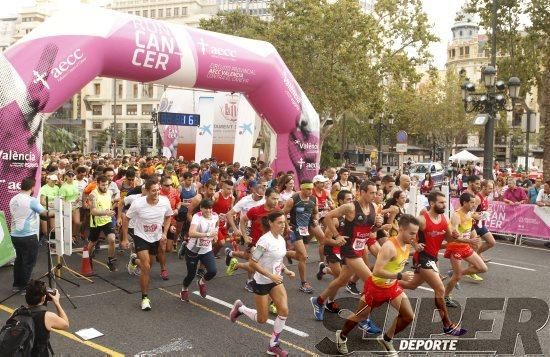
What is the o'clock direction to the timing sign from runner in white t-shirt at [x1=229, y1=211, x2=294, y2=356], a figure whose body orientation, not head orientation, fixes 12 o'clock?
The timing sign is roughly at 7 o'clock from the runner in white t-shirt.

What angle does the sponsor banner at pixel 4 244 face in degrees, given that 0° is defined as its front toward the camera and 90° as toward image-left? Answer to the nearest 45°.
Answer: approximately 315°

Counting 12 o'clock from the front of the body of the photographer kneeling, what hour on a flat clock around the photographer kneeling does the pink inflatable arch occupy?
The pink inflatable arch is roughly at 11 o'clock from the photographer kneeling.

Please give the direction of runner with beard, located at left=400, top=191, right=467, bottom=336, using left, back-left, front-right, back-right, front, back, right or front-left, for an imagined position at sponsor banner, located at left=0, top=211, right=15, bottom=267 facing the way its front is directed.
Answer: front

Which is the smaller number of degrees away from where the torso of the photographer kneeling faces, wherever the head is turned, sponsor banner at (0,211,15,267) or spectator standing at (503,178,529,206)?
the spectator standing

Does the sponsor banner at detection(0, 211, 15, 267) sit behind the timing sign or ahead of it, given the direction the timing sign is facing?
ahead

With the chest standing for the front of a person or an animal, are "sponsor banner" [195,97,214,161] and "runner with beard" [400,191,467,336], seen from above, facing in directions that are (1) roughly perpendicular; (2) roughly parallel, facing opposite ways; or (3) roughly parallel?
roughly parallel

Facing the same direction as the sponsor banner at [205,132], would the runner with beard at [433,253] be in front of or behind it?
in front

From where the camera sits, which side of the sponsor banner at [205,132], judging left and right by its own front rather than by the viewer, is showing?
front

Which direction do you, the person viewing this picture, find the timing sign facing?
facing the viewer

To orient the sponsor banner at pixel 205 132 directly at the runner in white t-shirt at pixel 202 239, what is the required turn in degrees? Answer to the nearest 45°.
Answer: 0° — it already faces them
